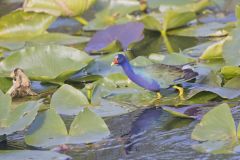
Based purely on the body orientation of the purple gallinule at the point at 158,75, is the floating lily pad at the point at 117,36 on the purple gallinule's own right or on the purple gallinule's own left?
on the purple gallinule's own right

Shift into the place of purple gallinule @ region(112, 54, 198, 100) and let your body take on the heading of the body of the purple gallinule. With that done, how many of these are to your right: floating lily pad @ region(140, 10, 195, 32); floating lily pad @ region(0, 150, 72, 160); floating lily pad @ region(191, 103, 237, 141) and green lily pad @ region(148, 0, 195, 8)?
2

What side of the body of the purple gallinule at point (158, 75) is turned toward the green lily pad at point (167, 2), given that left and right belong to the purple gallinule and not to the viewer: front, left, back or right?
right

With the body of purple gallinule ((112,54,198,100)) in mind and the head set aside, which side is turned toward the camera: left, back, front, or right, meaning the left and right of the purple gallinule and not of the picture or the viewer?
left

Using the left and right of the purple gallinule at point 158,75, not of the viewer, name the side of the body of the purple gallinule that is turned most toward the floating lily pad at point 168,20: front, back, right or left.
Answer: right

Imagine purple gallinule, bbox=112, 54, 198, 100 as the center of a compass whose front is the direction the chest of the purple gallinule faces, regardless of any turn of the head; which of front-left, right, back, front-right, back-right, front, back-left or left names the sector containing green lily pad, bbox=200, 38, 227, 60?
back-right

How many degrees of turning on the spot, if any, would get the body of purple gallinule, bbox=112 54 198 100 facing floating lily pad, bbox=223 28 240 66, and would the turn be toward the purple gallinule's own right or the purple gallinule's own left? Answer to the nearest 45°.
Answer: approximately 180°

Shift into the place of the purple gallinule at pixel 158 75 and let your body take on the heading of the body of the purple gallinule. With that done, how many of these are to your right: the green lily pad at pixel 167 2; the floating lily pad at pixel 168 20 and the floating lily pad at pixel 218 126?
2

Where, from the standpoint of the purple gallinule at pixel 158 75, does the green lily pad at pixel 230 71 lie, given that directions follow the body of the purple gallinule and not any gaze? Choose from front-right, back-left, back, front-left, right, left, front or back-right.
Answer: back

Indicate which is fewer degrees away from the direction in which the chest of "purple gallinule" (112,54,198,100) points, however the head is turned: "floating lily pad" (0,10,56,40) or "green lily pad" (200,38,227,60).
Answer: the floating lily pad
